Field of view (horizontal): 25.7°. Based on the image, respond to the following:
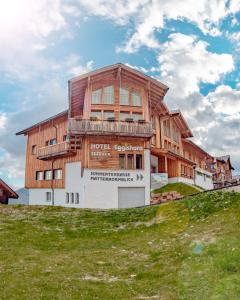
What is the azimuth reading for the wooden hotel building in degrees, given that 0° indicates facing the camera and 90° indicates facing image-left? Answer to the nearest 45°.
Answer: approximately 0°
